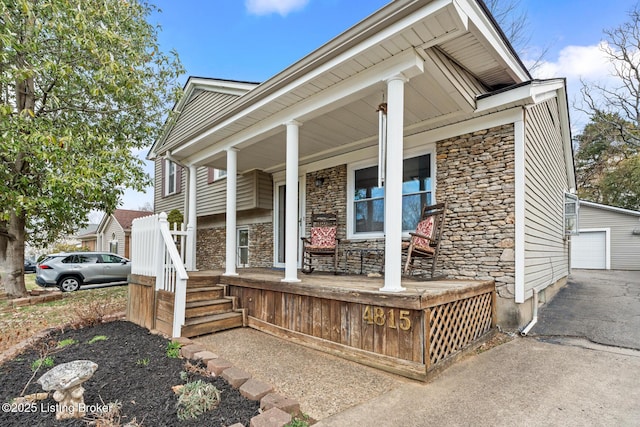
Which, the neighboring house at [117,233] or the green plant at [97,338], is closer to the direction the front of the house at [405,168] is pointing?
the green plant

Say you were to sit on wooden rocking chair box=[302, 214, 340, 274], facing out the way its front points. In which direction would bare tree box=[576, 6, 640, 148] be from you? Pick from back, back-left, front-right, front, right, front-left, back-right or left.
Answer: back-left

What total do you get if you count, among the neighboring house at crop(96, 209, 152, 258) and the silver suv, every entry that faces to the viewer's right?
1

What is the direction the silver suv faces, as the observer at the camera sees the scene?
facing to the right of the viewer

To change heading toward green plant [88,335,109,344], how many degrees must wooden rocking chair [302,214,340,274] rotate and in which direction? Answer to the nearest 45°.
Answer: approximately 45° to its right

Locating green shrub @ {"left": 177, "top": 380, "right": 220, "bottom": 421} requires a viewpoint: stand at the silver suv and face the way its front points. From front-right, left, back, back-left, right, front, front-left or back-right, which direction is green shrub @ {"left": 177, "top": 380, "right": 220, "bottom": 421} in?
right

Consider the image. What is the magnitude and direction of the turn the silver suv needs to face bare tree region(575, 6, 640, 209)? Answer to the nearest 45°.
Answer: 0° — it already faces it

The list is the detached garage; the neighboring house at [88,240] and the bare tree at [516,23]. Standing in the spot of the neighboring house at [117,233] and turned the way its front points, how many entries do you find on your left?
2

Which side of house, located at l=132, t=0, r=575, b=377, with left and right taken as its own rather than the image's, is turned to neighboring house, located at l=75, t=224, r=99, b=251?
right
